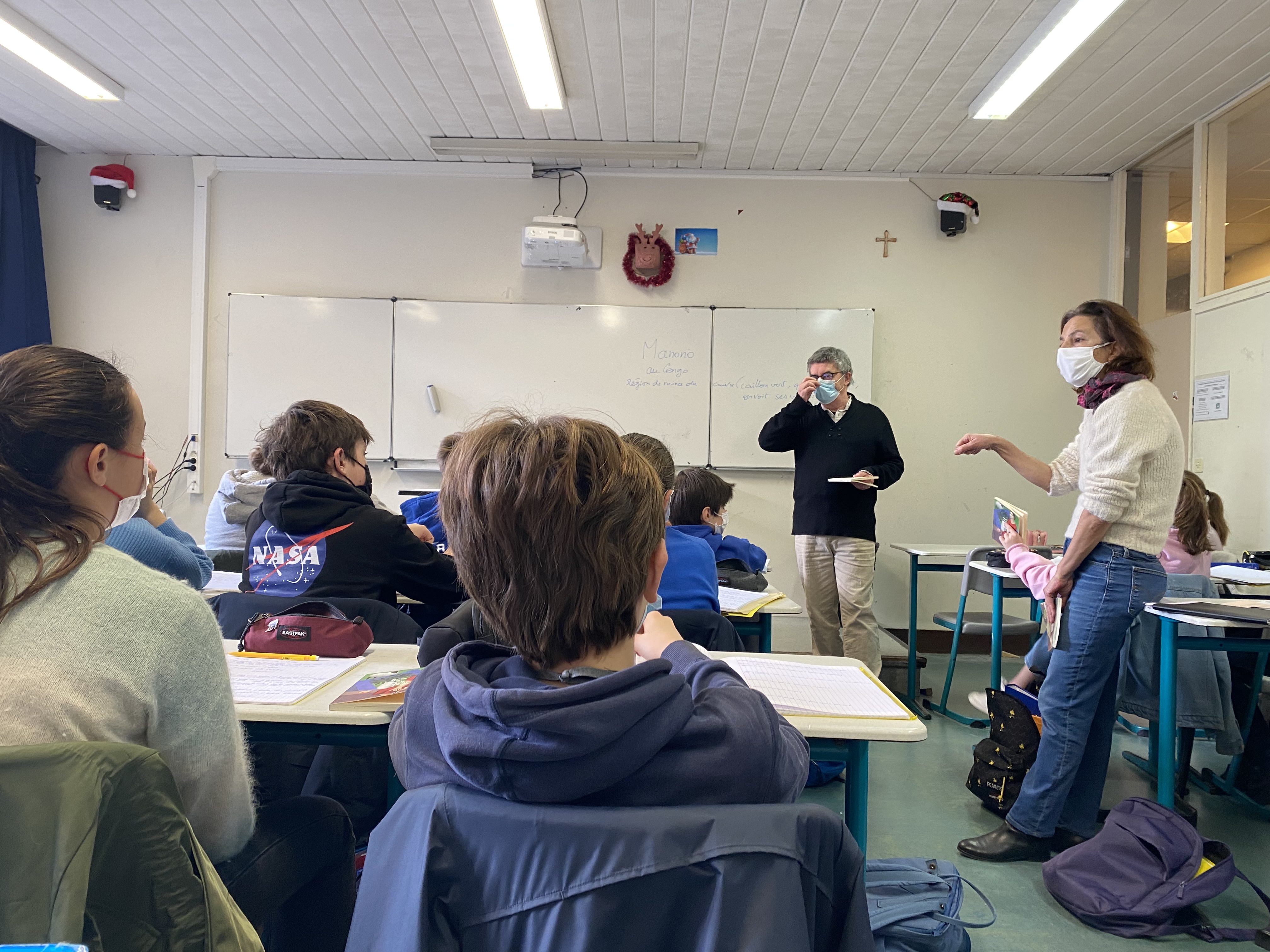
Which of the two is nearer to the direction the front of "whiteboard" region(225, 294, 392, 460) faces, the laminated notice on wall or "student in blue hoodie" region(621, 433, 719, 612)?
the student in blue hoodie

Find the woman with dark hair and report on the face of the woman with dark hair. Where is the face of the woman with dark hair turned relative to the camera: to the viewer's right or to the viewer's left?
to the viewer's left

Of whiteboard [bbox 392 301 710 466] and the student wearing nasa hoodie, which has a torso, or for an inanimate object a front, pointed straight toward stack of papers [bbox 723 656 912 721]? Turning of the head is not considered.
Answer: the whiteboard

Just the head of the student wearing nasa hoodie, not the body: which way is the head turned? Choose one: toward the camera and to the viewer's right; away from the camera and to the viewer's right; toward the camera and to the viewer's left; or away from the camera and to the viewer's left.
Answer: away from the camera and to the viewer's right

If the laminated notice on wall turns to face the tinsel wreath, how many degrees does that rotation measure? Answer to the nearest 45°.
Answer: approximately 45° to its right

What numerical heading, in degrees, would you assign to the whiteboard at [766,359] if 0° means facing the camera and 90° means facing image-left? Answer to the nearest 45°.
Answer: approximately 0°

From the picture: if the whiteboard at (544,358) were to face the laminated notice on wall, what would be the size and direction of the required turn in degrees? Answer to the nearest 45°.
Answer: approximately 90° to its left

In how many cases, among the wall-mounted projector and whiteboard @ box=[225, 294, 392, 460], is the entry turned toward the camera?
2

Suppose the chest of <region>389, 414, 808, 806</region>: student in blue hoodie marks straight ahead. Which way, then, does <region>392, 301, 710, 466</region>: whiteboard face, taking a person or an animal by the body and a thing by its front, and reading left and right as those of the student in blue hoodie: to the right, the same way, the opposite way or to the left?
the opposite way

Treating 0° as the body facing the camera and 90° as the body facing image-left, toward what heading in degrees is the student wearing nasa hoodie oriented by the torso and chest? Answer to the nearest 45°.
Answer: approximately 225°

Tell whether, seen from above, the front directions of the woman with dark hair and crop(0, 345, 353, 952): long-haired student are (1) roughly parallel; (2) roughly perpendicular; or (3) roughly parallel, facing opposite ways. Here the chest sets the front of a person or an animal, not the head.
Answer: roughly perpendicular

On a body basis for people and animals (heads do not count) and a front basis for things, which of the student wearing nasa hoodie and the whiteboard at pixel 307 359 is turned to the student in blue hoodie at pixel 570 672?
the whiteboard

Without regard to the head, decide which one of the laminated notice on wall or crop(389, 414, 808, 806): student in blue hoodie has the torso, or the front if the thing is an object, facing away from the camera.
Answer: the student in blue hoodie

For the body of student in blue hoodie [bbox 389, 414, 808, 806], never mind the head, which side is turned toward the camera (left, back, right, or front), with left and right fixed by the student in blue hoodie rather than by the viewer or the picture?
back

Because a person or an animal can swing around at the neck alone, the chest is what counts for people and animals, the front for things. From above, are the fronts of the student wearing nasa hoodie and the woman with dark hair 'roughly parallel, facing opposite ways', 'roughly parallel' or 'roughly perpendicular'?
roughly perpendicular

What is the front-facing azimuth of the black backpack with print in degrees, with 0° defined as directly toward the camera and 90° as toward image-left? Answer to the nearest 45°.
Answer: approximately 45°
